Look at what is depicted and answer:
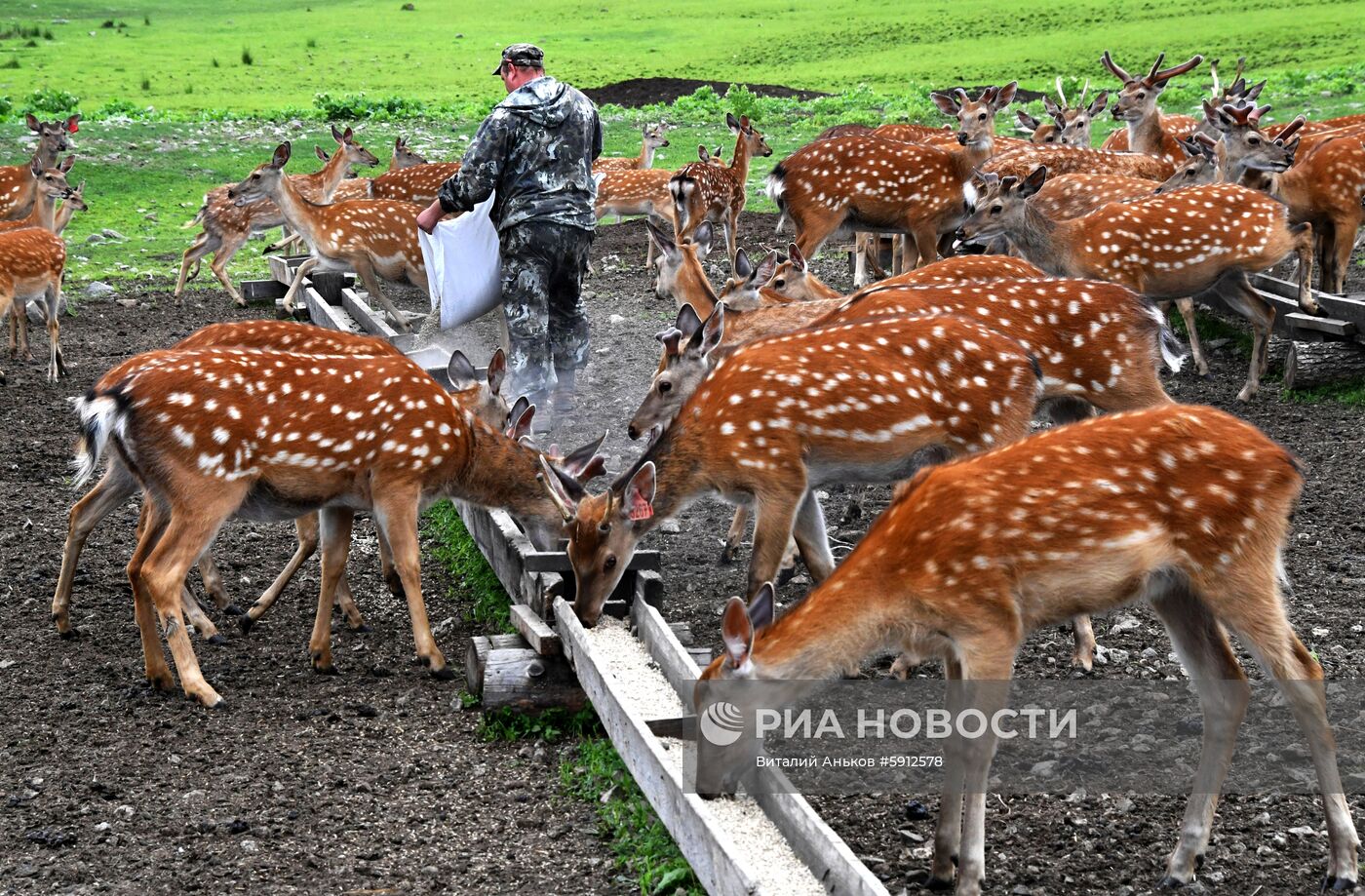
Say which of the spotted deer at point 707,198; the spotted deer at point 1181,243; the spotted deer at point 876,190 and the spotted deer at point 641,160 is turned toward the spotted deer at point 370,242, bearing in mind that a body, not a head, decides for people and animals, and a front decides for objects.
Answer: the spotted deer at point 1181,243

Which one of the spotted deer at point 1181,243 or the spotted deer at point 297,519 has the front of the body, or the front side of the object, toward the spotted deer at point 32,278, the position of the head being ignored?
the spotted deer at point 1181,243

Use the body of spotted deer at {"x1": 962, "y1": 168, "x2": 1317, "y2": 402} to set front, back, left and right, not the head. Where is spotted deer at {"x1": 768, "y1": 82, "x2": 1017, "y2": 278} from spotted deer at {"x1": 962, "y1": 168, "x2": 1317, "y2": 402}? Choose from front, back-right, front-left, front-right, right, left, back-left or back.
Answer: front-right

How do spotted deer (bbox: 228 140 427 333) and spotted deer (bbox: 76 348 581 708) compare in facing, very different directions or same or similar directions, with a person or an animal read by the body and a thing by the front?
very different directions

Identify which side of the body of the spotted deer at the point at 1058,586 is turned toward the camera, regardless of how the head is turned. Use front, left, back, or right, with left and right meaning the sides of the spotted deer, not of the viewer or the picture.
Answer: left

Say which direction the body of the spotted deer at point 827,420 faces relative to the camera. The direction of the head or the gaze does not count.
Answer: to the viewer's left

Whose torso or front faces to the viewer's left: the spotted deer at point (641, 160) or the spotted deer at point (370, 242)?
the spotted deer at point (370, 242)

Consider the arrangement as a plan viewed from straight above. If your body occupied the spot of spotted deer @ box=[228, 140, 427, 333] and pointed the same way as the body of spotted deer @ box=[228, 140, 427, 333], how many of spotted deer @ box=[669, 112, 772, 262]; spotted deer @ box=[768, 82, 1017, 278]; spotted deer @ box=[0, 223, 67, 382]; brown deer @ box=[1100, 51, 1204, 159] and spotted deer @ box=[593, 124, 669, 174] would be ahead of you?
1

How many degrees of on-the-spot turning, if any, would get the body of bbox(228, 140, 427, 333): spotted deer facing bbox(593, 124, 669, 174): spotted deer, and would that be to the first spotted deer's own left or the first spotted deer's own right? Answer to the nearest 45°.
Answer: approximately 135° to the first spotted deer's own right

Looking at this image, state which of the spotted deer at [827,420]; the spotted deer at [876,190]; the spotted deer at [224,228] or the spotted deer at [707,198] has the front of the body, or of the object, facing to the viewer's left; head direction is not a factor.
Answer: the spotted deer at [827,420]

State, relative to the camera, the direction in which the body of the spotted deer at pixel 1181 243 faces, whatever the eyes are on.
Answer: to the viewer's left

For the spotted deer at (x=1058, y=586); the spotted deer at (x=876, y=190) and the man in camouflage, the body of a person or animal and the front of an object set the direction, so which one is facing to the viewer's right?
the spotted deer at (x=876, y=190)

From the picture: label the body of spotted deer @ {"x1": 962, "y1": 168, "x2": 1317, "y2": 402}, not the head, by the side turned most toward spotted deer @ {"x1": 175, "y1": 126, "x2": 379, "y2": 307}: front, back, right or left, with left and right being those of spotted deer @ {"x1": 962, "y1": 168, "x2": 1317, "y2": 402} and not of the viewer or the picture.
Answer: front

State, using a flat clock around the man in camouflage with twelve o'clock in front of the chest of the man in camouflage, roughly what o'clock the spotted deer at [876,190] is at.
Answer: The spotted deer is roughly at 3 o'clock from the man in camouflage.

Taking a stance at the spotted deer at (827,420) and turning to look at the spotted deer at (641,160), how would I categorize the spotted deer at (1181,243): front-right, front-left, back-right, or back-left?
front-right

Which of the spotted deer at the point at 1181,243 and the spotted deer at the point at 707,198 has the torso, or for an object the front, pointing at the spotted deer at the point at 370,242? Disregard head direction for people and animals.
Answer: the spotted deer at the point at 1181,243

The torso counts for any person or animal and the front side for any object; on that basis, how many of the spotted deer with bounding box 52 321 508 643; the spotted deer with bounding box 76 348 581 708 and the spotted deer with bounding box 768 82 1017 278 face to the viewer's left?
0

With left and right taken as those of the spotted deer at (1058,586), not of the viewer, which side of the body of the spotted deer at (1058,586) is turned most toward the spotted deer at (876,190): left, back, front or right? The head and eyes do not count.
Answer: right

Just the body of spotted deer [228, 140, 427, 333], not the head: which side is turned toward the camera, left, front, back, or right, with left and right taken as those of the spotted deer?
left

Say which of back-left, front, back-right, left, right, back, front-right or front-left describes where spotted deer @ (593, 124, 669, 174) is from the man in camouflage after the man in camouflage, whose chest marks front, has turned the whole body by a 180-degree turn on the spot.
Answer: back-left

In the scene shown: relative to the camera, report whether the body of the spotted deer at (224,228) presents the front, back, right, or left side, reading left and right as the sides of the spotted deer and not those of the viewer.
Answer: right
